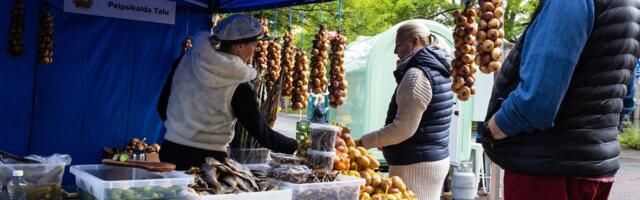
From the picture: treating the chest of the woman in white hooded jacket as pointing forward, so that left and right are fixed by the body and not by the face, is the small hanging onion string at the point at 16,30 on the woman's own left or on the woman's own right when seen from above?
on the woman's own left

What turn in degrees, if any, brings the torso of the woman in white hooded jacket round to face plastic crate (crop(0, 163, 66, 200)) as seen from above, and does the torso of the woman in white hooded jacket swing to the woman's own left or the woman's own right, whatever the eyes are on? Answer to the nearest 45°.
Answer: approximately 180°

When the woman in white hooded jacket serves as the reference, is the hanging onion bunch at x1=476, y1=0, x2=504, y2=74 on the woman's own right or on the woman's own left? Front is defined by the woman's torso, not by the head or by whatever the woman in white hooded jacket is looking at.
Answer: on the woman's own right

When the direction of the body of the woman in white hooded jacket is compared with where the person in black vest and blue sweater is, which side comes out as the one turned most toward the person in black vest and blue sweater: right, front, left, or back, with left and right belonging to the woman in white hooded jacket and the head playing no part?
right

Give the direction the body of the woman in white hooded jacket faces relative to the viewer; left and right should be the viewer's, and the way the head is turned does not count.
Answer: facing away from the viewer and to the right of the viewer

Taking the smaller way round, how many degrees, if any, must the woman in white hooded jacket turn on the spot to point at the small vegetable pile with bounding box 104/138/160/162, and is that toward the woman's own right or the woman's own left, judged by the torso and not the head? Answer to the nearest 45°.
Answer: approximately 135° to the woman's own left

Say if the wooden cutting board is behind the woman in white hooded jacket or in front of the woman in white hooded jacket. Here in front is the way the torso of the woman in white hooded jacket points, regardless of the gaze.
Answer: behind

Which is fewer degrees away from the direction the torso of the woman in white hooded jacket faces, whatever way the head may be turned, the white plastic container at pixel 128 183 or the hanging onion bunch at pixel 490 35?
the hanging onion bunch

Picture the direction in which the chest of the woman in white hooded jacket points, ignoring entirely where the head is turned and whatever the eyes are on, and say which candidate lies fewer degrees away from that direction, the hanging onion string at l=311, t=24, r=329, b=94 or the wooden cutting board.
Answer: the hanging onion string

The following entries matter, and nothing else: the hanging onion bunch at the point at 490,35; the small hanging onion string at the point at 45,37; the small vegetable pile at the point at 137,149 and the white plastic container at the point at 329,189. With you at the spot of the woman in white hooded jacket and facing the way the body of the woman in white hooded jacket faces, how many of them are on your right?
2

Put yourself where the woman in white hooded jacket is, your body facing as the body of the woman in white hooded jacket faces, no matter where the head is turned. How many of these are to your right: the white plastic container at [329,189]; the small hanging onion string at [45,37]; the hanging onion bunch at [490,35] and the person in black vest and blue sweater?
3

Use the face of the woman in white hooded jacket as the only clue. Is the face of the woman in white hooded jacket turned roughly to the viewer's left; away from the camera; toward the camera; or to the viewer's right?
to the viewer's right

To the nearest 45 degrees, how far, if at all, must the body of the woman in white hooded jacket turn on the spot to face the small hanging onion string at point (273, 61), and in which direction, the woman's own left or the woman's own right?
approximately 45° to the woman's own left
